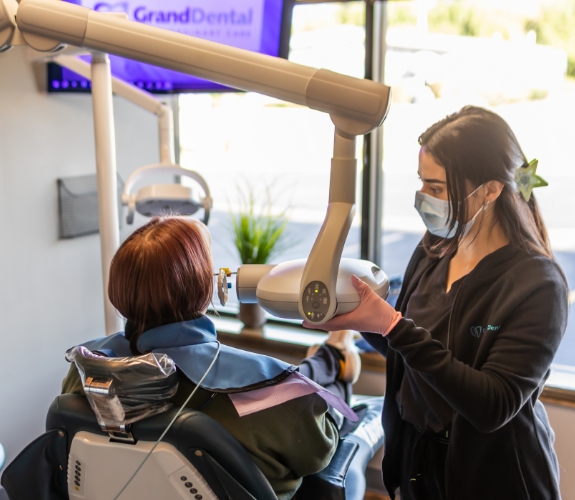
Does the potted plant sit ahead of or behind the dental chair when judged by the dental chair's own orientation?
ahead

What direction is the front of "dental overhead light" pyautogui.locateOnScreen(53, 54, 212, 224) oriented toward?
toward the camera

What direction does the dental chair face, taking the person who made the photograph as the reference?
facing away from the viewer and to the right of the viewer

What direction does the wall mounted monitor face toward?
toward the camera

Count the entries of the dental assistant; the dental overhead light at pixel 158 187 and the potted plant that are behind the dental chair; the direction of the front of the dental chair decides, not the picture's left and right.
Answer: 0

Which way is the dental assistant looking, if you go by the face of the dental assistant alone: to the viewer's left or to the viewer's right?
to the viewer's left

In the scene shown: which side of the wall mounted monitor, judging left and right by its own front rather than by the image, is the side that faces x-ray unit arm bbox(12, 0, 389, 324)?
front

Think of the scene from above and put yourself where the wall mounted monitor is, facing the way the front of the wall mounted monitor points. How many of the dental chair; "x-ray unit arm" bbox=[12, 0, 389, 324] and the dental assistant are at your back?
0

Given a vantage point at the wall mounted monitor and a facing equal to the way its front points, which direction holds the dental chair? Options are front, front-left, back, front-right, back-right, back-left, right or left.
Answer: front

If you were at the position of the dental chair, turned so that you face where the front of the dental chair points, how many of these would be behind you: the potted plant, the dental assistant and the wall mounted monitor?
0

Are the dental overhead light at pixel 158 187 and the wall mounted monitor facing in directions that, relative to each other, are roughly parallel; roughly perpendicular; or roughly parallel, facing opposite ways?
roughly parallel
